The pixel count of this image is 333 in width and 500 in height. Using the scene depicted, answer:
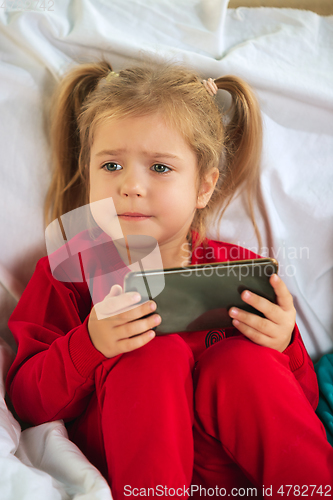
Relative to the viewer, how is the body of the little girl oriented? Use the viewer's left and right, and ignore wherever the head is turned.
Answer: facing the viewer
